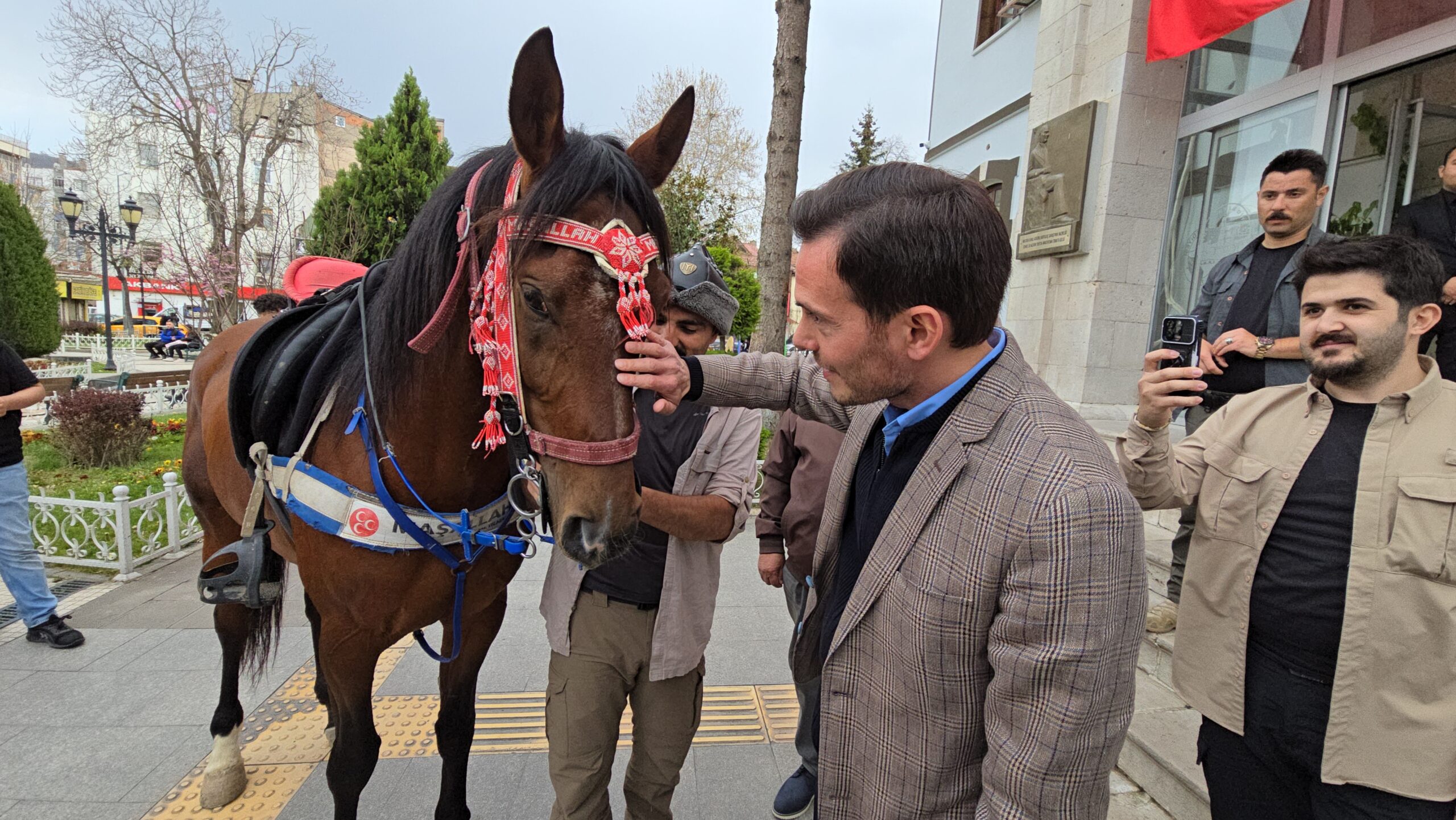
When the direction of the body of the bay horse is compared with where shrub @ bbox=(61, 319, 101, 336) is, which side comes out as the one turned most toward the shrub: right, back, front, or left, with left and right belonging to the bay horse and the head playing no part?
back

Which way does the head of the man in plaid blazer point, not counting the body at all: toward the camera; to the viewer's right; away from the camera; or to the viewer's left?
to the viewer's left

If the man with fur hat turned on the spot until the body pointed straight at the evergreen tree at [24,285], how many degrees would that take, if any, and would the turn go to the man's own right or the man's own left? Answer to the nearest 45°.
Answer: approximately 90° to the man's own right

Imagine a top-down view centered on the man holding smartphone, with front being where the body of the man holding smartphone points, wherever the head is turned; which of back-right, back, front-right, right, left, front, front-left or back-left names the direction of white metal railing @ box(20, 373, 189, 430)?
front-right

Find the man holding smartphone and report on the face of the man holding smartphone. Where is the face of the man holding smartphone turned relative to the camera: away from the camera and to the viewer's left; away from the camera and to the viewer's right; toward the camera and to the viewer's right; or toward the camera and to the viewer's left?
toward the camera and to the viewer's left

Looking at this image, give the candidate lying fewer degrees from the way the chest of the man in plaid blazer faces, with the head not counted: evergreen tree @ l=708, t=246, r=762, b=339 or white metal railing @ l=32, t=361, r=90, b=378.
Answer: the white metal railing

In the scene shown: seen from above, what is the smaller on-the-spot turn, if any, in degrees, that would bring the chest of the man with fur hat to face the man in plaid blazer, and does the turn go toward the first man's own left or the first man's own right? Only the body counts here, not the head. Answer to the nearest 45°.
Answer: approximately 90° to the first man's own left

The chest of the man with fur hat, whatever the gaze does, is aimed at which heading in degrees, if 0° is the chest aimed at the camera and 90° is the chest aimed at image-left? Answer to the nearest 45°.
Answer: approximately 45°

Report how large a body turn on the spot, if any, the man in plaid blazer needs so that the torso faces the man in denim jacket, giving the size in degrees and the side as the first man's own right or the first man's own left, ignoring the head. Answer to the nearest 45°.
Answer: approximately 180°

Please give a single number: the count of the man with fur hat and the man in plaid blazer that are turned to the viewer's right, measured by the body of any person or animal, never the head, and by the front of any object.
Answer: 0

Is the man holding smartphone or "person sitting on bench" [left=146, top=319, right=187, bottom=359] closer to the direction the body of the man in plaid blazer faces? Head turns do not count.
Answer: the person sitting on bench

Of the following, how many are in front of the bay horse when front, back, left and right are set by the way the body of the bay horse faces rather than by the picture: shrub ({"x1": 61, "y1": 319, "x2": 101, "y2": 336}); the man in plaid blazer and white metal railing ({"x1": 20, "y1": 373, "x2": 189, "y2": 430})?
1

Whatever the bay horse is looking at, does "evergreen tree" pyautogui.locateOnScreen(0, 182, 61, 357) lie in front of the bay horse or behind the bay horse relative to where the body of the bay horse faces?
behind

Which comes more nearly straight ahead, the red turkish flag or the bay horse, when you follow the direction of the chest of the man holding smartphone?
the bay horse
